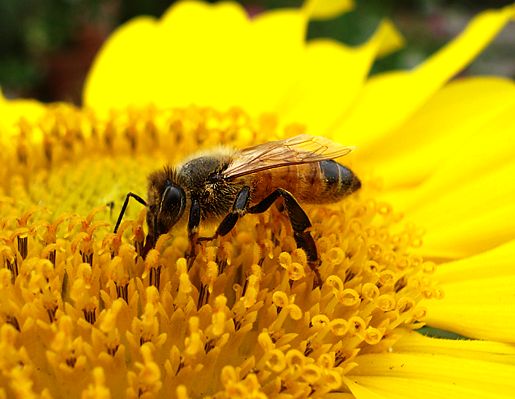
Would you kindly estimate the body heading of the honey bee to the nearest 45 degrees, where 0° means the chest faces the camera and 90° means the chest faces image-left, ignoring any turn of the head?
approximately 90°
